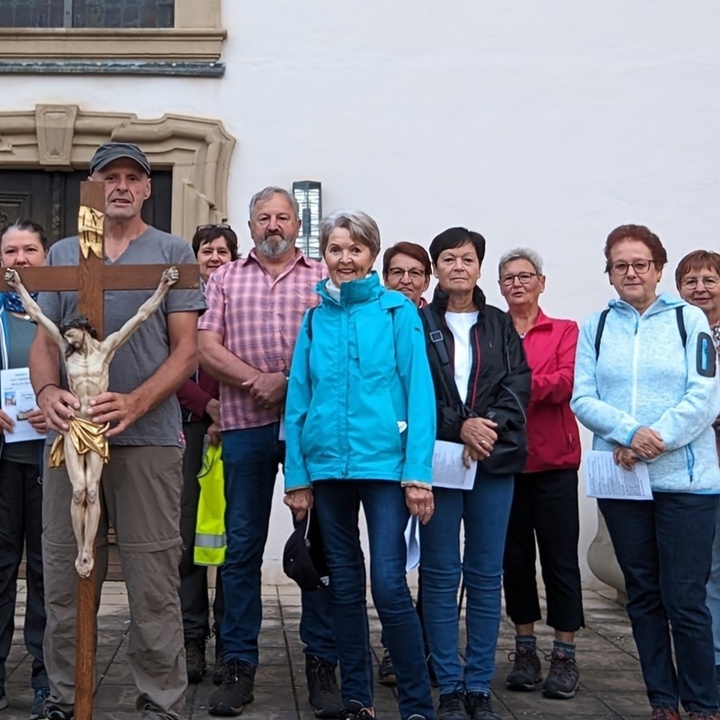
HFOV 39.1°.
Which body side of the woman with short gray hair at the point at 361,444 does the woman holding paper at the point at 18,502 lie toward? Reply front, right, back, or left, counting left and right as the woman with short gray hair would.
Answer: right

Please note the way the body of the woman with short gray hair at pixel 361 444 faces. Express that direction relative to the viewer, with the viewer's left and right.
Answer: facing the viewer

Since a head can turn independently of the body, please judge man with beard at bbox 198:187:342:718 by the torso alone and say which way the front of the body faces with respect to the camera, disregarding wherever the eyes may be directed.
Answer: toward the camera

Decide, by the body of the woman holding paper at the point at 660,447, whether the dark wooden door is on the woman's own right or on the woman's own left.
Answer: on the woman's own right

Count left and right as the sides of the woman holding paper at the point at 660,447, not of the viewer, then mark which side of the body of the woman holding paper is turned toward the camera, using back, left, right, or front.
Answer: front

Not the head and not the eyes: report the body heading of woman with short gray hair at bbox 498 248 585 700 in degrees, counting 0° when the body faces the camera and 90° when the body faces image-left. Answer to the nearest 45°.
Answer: approximately 0°

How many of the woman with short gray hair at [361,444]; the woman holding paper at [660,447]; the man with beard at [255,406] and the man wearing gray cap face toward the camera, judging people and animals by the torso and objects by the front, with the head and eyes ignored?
4

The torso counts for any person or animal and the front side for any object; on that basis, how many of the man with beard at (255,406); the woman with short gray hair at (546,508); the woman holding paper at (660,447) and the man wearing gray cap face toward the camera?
4

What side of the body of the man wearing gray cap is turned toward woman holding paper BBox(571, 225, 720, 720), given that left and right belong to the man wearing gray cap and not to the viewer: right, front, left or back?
left

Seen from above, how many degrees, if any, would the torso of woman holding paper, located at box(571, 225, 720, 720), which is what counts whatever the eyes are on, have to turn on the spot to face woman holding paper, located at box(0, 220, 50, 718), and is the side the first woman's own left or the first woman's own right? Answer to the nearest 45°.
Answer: approximately 90° to the first woman's own right
